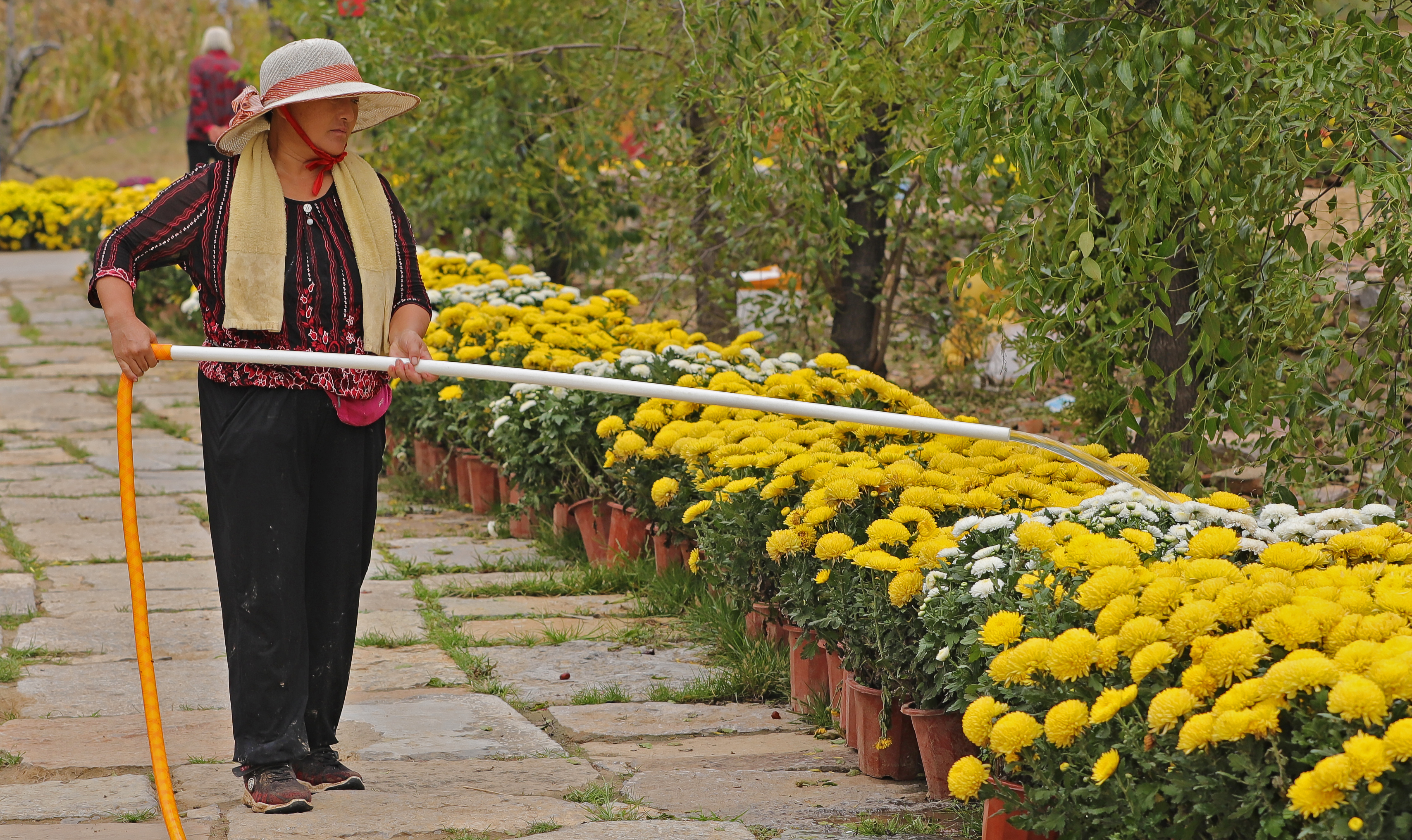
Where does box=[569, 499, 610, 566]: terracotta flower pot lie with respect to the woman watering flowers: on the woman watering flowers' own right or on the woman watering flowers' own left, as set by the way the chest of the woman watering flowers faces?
on the woman watering flowers' own left

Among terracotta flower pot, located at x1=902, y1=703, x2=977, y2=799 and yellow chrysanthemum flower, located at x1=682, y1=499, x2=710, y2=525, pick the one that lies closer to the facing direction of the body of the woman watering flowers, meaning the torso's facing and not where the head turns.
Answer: the terracotta flower pot

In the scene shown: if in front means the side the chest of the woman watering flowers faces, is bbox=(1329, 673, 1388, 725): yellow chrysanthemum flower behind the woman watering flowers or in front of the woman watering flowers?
in front

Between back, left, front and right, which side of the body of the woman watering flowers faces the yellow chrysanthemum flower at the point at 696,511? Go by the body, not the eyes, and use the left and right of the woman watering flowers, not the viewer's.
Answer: left

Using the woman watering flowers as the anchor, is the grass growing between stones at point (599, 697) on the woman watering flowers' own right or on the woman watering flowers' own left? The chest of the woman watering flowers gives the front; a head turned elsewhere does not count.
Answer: on the woman watering flowers' own left

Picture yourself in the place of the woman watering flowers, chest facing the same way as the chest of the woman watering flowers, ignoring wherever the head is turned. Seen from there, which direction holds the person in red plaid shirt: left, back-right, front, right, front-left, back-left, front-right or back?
back-left

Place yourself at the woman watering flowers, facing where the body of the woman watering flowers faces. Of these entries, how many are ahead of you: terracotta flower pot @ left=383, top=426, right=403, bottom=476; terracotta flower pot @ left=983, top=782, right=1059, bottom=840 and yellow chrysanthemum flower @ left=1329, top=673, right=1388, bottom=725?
2

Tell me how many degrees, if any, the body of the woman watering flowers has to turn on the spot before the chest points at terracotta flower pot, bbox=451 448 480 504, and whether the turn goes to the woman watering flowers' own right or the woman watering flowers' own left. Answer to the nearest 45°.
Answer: approximately 135° to the woman watering flowers' own left

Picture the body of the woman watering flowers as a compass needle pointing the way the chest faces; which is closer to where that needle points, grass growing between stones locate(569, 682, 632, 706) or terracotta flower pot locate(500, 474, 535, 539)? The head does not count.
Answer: the grass growing between stones

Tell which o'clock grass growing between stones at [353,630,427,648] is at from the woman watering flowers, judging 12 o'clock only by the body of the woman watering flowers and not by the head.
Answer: The grass growing between stones is roughly at 8 o'clock from the woman watering flowers.

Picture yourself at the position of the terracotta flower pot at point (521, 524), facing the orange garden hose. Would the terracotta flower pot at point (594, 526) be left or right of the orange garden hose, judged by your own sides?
left

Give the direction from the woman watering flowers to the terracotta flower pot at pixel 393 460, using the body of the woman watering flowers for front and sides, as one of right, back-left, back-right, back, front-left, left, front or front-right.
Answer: back-left

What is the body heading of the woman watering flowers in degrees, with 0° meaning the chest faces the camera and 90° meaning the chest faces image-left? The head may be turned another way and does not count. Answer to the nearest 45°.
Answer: approximately 315°
